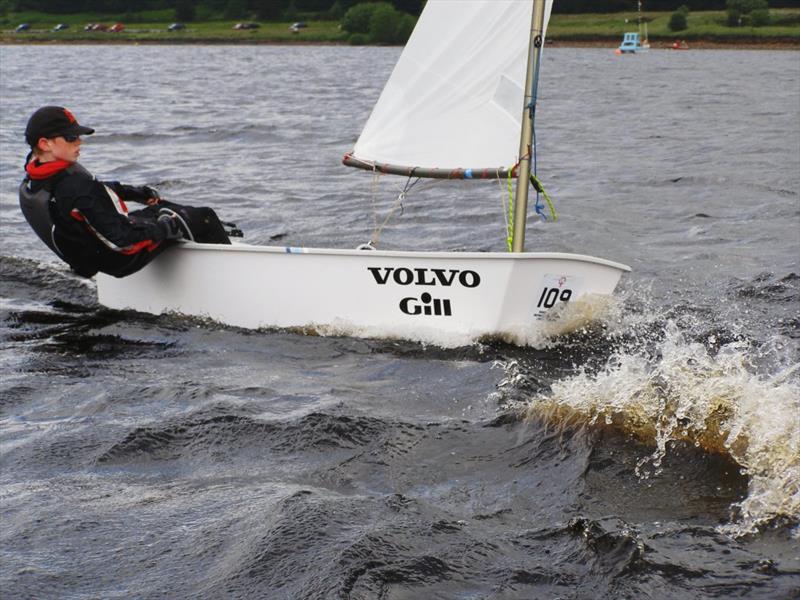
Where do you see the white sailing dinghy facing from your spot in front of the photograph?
facing the viewer and to the right of the viewer

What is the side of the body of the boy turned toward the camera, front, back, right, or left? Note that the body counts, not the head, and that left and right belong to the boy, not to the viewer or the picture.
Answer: right

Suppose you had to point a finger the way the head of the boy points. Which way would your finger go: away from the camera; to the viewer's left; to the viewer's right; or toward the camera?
to the viewer's right
